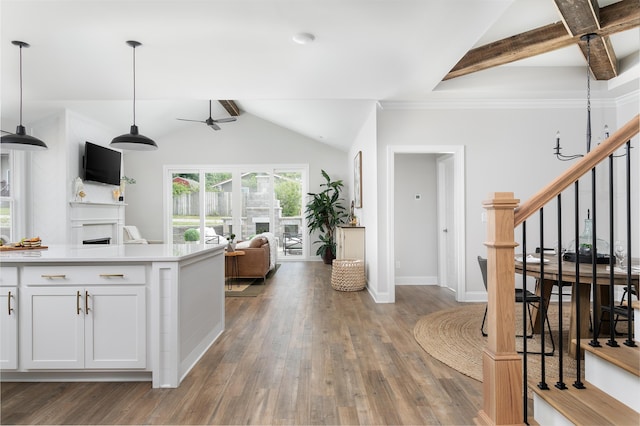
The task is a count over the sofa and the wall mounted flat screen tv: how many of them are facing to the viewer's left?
1

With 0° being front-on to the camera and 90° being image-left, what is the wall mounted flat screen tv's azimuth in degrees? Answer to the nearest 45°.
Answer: approximately 315°

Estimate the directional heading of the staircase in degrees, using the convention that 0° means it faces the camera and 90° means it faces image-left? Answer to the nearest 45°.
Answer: approximately 45°

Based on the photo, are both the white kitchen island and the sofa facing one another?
no

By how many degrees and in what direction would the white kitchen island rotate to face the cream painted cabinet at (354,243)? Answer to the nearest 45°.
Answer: approximately 135° to its left

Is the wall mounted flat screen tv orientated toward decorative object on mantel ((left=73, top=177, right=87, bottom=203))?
no

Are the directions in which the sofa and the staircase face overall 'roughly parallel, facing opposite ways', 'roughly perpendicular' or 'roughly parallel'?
roughly parallel

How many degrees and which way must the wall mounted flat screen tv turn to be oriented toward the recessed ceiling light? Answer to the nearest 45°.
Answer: approximately 45° to its right

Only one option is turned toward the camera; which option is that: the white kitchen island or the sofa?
the white kitchen island

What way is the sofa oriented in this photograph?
to the viewer's left

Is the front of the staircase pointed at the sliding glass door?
no

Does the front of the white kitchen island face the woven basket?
no

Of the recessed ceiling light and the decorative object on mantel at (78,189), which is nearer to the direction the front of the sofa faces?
the decorative object on mantel

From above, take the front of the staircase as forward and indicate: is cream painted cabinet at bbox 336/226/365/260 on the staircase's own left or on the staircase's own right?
on the staircase's own right

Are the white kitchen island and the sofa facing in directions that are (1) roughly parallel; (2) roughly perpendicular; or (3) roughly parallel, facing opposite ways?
roughly perpendicular

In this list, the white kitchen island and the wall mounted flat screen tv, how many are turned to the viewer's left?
0

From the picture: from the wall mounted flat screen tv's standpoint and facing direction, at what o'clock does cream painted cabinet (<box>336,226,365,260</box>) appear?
The cream painted cabinet is roughly at 12 o'clock from the wall mounted flat screen tv.

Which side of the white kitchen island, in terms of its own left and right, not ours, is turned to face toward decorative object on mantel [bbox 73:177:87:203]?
back

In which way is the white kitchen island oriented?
toward the camera

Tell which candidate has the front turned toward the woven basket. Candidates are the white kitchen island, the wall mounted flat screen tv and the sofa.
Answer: the wall mounted flat screen tv
